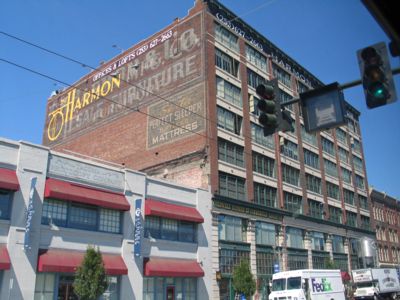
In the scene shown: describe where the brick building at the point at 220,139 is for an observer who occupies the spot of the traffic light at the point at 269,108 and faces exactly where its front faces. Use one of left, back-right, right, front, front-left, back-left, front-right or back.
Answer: back-right

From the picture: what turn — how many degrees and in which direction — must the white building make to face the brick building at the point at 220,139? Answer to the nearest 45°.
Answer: approximately 90° to its left

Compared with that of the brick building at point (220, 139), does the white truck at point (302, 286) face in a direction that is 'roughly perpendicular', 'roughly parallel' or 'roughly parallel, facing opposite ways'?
roughly perpendicular

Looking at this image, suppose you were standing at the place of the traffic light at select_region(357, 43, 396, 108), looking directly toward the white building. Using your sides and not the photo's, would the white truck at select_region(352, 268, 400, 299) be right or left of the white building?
right

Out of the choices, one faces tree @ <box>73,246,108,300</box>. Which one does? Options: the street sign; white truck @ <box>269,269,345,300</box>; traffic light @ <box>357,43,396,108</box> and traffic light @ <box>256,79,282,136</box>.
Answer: the white truck

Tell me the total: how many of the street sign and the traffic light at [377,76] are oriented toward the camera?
2
